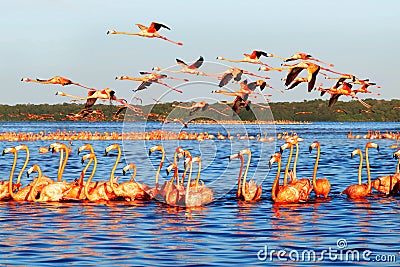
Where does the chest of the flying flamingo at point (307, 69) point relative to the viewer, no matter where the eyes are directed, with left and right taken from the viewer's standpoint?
facing to the left of the viewer

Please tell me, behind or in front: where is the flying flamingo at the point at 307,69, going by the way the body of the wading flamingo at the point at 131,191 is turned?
behind

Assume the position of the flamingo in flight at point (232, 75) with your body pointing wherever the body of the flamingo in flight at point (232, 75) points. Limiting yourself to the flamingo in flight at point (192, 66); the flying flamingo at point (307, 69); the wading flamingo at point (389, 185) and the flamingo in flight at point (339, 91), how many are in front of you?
1

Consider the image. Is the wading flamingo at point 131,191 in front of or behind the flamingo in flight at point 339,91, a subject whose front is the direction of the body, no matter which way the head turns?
in front

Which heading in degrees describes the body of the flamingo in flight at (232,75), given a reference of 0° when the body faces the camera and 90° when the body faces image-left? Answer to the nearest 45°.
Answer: approximately 90°

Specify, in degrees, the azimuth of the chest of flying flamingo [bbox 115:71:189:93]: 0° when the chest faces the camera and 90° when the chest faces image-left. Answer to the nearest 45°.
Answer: approximately 90°

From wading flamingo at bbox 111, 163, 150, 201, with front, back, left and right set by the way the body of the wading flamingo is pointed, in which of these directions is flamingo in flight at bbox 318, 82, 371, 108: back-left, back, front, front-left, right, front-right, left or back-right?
back

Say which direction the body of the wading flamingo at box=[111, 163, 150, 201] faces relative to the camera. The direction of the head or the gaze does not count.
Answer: to the viewer's left
